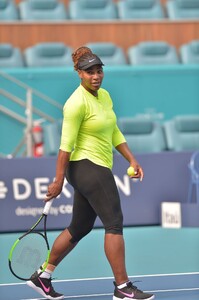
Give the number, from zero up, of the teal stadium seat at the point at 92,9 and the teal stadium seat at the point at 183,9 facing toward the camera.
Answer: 2

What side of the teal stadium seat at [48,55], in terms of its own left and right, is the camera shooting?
front

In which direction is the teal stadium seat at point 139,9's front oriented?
toward the camera

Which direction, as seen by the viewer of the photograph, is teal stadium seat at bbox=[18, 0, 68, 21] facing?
facing the viewer

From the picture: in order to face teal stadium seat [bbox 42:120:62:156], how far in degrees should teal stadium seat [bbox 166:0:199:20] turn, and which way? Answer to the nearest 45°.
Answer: approximately 45° to its right

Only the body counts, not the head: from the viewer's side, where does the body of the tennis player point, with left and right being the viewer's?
facing the viewer and to the right of the viewer
